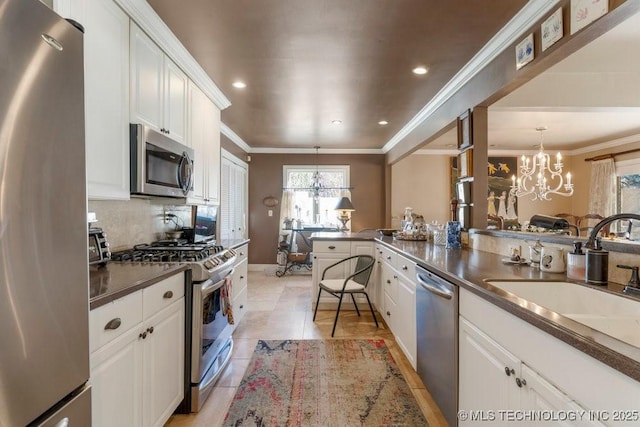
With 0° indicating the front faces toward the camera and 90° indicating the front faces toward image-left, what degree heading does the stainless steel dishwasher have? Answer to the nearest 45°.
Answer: approximately 45°

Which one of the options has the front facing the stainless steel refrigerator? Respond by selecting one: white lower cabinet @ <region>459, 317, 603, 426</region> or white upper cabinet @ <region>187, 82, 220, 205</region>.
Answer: the white lower cabinet

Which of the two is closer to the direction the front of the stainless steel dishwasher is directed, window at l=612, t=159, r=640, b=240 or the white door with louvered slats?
the white door with louvered slats

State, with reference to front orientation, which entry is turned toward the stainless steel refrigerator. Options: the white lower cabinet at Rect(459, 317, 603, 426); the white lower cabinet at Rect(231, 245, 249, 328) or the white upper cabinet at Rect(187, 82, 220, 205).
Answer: the white lower cabinet at Rect(459, 317, 603, 426)

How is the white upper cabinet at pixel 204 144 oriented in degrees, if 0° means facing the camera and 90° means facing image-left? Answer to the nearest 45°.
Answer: approximately 270°

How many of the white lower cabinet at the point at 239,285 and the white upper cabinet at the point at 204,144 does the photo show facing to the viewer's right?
2

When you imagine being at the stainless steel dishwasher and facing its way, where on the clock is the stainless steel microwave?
The stainless steel microwave is roughly at 1 o'clock from the stainless steel dishwasher.

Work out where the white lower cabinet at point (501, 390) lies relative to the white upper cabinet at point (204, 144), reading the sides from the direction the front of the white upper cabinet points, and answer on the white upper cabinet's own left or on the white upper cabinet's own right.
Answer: on the white upper cabinet's own right

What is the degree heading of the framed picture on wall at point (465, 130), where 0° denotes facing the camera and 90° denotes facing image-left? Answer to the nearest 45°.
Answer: approximately 45°
